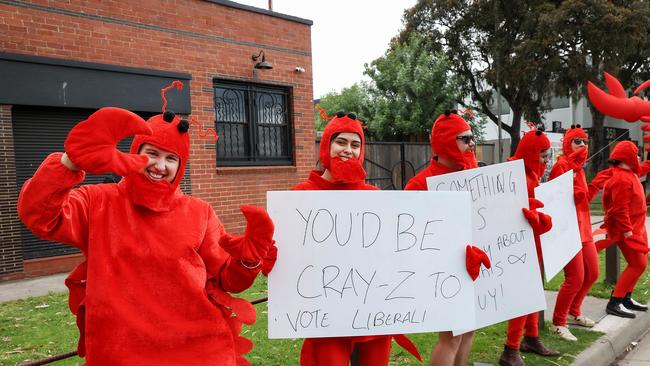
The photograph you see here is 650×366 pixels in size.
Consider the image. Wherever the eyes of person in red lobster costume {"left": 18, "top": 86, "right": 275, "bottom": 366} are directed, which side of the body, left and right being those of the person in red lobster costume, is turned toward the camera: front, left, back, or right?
front

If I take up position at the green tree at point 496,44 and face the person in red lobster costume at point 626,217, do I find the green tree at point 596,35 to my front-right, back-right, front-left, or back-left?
front-left

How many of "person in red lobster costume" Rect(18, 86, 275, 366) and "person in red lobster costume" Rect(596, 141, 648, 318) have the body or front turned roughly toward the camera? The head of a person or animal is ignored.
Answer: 1

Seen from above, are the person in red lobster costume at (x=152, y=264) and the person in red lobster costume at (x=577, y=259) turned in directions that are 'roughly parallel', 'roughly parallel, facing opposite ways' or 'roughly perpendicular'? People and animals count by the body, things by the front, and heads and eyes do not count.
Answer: roughly parallel

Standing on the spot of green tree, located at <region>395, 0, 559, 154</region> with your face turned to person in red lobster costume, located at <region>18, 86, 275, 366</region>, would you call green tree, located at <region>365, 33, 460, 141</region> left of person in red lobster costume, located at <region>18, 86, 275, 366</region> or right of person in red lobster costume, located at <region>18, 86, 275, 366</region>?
right

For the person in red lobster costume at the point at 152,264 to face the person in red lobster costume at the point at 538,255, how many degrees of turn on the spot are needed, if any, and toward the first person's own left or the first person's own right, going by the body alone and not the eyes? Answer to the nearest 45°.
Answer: approximately 90° to the first person's own left

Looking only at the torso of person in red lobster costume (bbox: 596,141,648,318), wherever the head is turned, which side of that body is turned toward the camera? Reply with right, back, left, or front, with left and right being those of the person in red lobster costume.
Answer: right

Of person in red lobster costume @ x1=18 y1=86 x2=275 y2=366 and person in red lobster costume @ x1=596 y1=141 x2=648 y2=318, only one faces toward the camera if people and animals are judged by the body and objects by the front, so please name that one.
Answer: person in red lobster costume @ x1=18 y1=86 x2=275 y2=366

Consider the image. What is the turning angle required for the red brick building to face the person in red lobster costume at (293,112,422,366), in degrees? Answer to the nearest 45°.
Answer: approximately 45° to its right

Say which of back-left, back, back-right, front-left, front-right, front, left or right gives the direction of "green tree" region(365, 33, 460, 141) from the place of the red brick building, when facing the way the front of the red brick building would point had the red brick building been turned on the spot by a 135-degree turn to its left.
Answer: front-right

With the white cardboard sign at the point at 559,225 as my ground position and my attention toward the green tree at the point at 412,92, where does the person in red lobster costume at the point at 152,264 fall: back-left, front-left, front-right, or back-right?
back-left

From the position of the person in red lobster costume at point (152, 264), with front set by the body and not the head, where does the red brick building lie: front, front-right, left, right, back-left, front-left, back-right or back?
back
